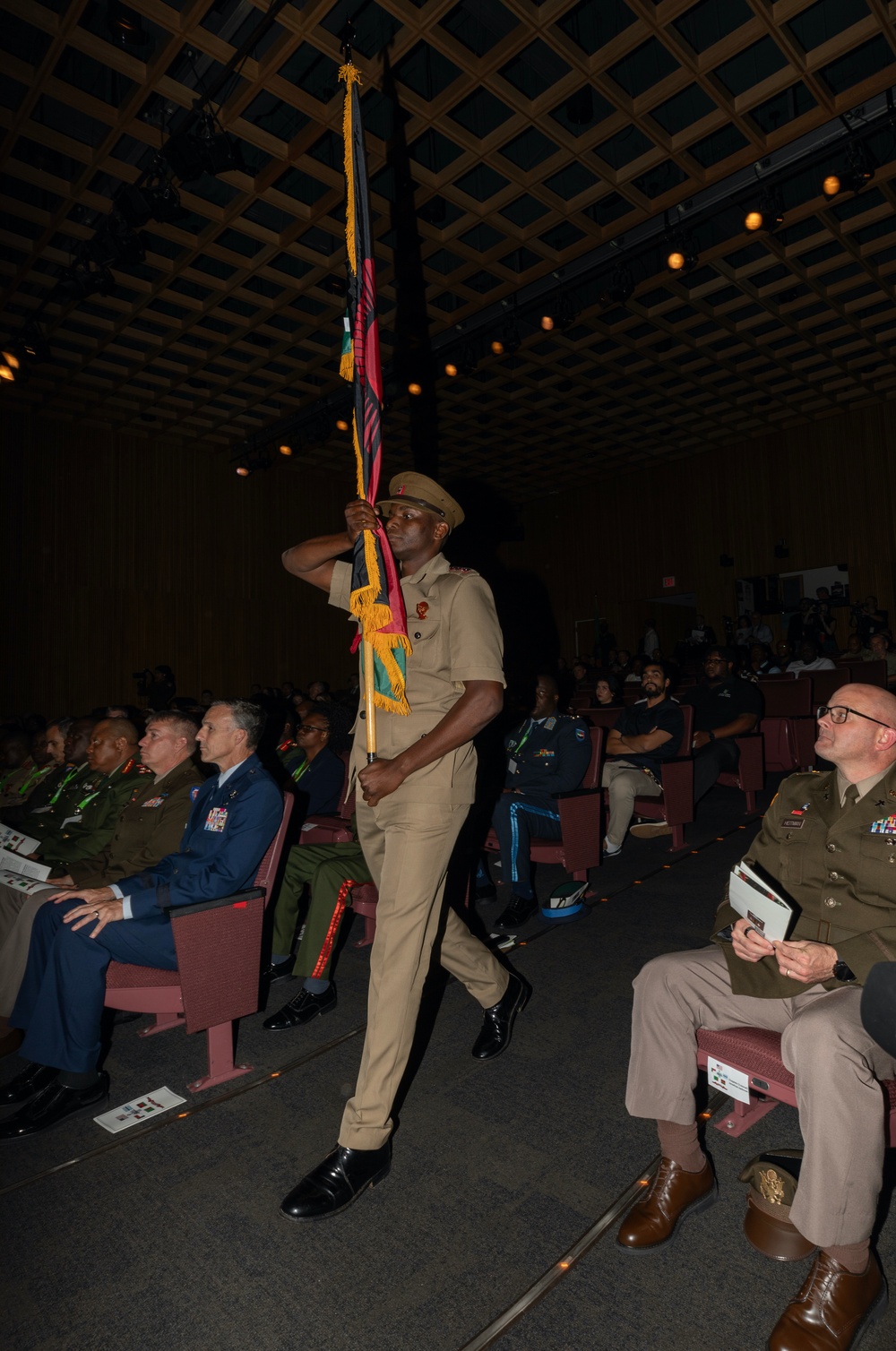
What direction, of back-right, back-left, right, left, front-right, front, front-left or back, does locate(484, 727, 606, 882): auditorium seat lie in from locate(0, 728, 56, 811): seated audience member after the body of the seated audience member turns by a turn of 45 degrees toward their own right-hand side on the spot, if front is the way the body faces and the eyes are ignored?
back-left

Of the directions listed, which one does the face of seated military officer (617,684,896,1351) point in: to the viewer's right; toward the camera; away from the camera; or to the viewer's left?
to the viewer's left

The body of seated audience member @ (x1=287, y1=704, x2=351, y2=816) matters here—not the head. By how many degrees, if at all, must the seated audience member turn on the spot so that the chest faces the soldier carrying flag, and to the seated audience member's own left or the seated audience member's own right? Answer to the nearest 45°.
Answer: approximately 45° to the seated audience member's own left

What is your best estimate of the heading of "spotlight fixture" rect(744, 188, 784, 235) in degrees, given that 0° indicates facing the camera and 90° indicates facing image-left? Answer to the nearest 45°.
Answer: approximately 45°

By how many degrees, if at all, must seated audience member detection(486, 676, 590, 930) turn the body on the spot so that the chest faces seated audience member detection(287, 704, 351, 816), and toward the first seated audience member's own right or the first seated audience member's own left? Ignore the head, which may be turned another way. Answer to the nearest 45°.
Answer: approximately 45° to the first seated audience member's own right

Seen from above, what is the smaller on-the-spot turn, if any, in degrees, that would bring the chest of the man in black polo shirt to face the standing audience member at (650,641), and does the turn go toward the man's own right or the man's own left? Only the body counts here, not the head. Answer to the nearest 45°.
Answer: approximately 135° to the man's own right

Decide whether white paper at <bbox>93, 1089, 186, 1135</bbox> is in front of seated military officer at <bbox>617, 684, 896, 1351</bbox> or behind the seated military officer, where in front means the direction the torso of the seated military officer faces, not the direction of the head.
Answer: in front

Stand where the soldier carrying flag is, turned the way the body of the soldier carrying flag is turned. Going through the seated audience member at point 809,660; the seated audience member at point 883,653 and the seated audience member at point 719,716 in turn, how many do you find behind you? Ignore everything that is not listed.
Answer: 3

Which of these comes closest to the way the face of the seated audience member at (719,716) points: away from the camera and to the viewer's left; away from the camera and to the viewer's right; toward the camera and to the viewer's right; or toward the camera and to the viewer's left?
toward the camera and to the viewer's left
